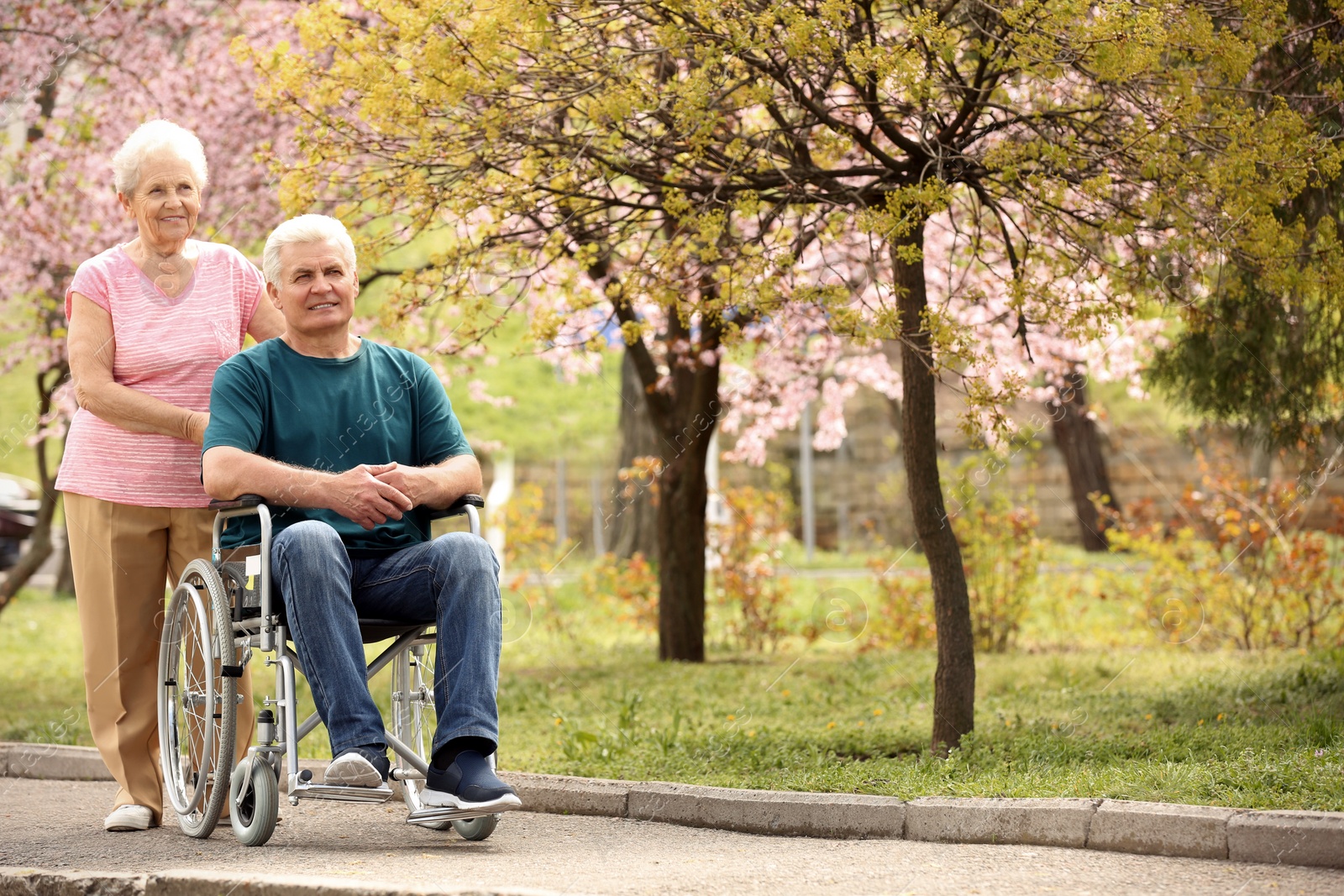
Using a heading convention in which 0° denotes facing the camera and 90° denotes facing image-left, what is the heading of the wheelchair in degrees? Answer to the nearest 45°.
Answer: approximately 315°

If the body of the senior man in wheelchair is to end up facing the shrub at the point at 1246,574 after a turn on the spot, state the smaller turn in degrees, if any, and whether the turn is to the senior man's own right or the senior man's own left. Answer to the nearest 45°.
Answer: approximately 90° to the senior man's own left

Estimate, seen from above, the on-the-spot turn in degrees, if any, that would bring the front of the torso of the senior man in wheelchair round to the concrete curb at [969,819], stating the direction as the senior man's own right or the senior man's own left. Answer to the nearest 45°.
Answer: approximately 45° to the senior man's own left

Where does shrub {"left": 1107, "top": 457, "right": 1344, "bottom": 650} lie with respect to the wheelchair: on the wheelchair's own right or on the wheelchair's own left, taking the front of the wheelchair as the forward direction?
on the wheelchair's own left

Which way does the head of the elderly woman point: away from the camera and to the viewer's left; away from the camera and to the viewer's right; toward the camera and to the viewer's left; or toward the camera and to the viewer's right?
toward the camera and to the viewer's right

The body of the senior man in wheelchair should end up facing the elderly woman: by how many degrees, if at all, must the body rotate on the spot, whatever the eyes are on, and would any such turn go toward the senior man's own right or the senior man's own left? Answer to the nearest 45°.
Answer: approximately 180°

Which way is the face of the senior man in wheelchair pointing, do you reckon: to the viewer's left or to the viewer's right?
to the viewer's right

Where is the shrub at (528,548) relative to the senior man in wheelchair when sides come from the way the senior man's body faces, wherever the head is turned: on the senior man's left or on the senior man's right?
on the senior man's left

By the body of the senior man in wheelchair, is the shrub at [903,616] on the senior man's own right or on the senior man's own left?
on the senior man's own left

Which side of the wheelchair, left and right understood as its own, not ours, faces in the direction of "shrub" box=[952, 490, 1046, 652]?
left

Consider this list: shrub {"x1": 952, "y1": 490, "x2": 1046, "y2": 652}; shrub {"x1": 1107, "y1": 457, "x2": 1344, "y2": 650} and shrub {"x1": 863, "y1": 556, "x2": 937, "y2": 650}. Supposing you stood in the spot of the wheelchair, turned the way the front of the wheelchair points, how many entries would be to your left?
3

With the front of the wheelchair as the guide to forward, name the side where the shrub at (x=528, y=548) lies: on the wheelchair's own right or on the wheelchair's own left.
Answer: on the wheelchair's own left
